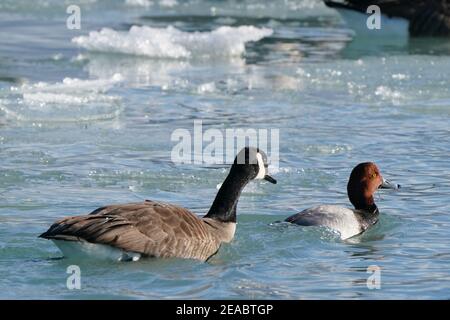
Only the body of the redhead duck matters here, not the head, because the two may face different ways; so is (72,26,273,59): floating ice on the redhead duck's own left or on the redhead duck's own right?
on the redhead duck's own left

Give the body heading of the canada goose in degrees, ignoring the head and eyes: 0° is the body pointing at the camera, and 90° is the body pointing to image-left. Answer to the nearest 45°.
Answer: approximately 270°

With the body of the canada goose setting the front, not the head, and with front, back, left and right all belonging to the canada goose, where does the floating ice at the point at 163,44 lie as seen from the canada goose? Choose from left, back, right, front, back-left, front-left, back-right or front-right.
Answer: left

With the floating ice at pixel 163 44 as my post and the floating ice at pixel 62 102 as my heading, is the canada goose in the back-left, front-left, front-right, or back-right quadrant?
front-left

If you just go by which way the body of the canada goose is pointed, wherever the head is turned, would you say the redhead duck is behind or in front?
in front

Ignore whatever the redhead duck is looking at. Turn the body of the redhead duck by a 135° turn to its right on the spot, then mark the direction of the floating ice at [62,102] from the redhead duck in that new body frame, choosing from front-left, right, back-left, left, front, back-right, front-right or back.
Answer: right

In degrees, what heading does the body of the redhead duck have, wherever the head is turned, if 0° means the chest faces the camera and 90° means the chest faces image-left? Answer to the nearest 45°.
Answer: approximately 270°

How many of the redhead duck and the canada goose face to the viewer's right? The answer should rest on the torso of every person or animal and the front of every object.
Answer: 2

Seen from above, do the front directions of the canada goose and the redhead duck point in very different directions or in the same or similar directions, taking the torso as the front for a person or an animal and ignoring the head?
same or similar directions

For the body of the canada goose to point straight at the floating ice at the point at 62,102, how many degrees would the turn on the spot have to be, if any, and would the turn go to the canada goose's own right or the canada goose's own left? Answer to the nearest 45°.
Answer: approximately 90° to the canada goose's own left

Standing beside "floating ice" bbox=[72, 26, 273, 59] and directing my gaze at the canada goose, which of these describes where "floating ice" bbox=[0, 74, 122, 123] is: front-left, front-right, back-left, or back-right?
front-right

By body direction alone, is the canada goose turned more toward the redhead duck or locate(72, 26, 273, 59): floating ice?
the redhead duck
